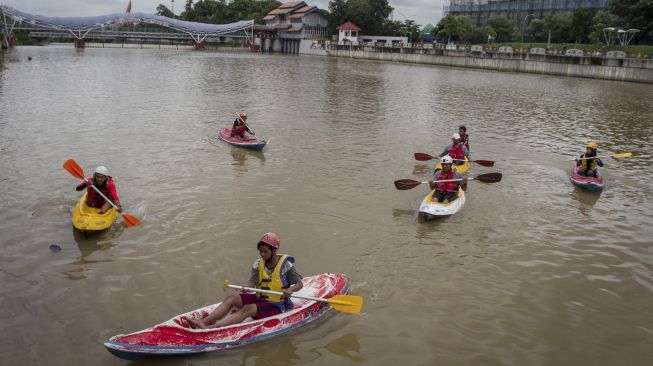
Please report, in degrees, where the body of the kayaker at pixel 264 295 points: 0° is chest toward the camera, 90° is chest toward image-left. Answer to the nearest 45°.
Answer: approximately 45°

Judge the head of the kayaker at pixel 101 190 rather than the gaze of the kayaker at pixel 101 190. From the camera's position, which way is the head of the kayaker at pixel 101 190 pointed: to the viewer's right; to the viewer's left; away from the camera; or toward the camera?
toward the camera

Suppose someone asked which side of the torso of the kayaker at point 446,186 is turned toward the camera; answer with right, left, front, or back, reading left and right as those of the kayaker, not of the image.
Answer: front

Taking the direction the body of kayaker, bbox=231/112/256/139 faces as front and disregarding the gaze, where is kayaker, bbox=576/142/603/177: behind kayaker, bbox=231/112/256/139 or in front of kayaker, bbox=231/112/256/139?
in front

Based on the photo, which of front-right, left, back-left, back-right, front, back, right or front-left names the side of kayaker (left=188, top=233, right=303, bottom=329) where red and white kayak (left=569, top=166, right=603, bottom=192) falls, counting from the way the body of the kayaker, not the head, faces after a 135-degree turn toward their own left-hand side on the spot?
front-left

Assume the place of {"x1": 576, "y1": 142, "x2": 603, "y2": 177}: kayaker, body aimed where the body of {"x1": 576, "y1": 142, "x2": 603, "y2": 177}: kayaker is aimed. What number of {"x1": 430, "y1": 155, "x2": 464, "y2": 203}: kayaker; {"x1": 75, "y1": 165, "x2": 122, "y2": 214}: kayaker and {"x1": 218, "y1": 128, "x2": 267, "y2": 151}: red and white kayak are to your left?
0

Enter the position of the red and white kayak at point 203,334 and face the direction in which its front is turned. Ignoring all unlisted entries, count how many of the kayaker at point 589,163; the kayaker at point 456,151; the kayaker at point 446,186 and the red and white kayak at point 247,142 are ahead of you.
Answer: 0

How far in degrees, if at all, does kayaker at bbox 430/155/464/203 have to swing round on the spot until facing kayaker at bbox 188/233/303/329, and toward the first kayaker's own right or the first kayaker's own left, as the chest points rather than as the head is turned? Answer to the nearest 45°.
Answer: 0° — they already face them

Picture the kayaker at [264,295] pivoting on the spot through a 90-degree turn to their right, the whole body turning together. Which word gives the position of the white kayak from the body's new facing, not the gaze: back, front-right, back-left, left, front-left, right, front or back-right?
right

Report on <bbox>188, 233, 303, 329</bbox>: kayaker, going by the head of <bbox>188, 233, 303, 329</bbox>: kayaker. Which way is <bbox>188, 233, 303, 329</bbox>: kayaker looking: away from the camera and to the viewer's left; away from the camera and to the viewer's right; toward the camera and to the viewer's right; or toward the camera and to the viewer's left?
toward the camera and to the viewer's left

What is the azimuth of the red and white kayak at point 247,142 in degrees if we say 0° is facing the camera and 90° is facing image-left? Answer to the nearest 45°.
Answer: approximately 315°

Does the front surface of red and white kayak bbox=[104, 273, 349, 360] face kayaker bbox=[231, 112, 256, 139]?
no

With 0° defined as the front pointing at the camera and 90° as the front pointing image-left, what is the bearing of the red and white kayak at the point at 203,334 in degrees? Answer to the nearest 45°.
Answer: approximately 45°

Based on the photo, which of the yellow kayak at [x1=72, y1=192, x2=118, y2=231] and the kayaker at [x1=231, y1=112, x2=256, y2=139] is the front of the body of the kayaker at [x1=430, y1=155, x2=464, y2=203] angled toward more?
the yellow kayak

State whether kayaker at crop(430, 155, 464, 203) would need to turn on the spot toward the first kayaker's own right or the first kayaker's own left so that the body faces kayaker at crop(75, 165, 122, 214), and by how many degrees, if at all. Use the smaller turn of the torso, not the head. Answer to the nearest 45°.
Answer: approximately 45° to the first kayaker's own right

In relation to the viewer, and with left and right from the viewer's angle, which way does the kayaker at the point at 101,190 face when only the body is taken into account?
facing the viewer

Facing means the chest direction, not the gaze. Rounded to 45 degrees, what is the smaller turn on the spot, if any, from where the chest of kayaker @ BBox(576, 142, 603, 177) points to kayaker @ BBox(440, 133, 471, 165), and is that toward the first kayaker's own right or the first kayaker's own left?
approximately 90° to the first kayaker's own right

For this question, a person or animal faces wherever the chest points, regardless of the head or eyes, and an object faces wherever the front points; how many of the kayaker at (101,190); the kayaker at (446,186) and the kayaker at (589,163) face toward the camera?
3
